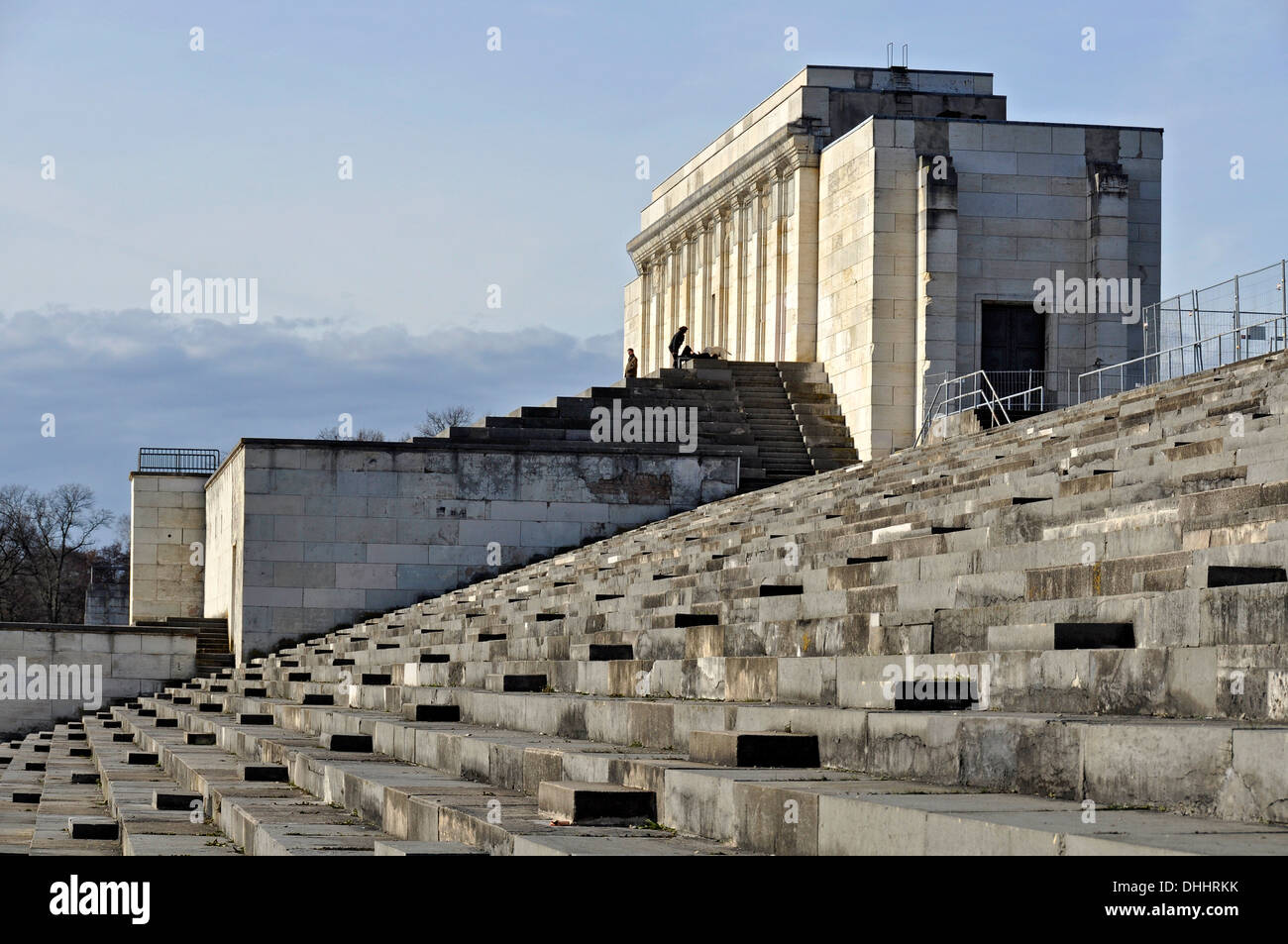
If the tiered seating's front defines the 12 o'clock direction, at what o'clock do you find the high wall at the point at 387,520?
The high wall is roughly at 4 o'clock from the tiered seating.

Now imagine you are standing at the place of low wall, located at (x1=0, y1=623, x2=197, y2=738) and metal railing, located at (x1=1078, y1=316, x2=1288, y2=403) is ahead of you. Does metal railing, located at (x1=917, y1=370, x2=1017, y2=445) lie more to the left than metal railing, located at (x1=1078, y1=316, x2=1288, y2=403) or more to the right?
left

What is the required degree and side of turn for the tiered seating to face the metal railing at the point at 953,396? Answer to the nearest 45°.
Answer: approximately 135° to its right

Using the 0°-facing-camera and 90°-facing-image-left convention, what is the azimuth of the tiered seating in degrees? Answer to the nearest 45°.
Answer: approximately 45°

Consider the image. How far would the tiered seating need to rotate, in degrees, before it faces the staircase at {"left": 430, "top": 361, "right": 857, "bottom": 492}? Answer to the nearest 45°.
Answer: approximately 135° to its right

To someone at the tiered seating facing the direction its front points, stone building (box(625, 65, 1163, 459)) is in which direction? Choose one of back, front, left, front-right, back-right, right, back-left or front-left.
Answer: back-right
